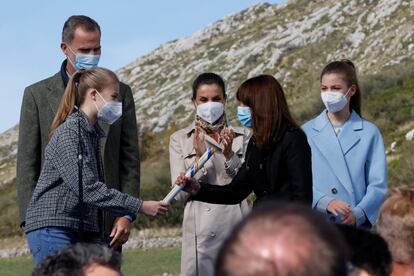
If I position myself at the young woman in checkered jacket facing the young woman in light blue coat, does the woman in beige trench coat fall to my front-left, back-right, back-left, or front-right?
front-left

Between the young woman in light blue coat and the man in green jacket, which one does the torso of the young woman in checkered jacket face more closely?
the young woman in light blue coat

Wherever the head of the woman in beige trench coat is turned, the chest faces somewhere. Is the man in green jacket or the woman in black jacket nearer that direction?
the woman in black jacket

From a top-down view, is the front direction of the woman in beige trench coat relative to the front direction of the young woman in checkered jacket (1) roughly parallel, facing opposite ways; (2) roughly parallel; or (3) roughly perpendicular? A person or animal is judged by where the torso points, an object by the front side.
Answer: roughly perpendicular

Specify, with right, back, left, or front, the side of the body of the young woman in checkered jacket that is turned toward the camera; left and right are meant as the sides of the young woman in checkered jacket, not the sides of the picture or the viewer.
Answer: right

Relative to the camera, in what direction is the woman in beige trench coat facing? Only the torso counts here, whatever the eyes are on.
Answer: toward the camera

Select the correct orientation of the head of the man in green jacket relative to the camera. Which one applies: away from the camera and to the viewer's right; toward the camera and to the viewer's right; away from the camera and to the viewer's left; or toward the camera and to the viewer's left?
toward the camera and to the viewer's right

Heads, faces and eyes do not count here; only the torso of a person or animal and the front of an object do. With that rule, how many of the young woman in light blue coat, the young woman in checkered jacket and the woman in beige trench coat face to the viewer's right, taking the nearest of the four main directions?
1

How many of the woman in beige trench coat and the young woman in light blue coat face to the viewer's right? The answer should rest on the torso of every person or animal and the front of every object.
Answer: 0

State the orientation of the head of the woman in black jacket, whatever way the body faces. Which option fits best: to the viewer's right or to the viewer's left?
to the viewer's left

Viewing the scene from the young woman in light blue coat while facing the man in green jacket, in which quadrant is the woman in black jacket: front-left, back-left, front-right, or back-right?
front-left

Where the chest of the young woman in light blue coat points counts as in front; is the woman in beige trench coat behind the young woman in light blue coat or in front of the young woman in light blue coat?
in front

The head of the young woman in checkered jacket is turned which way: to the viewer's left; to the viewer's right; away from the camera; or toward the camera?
to the viewer's right

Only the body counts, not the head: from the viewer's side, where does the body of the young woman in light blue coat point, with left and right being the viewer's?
facing the viewer and to the left of the viewer

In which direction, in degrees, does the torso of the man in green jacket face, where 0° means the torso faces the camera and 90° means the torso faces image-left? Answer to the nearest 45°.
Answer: approximately 315°
